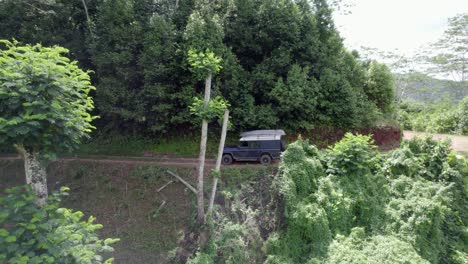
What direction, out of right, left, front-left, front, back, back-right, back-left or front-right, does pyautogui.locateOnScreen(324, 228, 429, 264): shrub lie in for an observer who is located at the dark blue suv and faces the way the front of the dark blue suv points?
back-left

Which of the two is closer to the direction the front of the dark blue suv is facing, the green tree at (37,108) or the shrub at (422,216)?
the green tree

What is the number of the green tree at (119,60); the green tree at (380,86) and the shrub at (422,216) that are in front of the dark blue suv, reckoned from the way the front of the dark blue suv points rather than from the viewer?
1

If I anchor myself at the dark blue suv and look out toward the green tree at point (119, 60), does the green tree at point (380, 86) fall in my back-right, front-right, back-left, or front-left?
back-right

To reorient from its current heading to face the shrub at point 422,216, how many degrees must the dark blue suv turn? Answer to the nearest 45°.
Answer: approximately 135° to its left

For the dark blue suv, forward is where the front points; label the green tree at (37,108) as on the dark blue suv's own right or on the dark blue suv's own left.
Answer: on the dark blue suv's own left

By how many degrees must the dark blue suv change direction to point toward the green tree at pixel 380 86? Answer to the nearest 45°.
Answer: approximately 135° to its right

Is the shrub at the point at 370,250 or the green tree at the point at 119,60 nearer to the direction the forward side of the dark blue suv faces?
the green tree

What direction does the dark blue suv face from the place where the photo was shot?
facing to the left of the viewer

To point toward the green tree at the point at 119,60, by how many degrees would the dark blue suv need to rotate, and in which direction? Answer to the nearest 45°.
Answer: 0° — it already faces it
